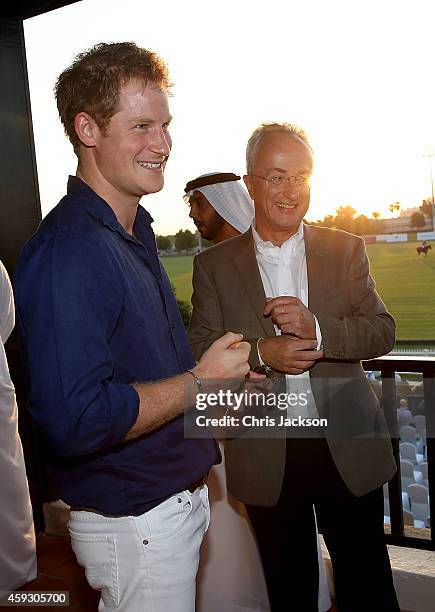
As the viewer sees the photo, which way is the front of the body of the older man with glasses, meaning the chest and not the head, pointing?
toward the camera

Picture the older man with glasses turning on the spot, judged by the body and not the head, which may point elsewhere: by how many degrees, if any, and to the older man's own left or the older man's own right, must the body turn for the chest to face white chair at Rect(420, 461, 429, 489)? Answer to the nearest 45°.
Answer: approximately 135° to the older man's own left

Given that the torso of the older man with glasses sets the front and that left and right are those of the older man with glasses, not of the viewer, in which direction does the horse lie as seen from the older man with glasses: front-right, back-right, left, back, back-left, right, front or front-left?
back-left

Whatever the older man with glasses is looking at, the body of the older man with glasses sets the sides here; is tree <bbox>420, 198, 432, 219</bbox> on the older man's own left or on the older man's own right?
on the older man's own left

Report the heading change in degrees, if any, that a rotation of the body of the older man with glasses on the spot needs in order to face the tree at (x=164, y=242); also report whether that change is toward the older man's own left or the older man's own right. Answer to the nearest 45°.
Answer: approximately 135° to the older man's own right

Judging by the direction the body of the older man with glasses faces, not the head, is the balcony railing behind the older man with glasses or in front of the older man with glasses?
behind

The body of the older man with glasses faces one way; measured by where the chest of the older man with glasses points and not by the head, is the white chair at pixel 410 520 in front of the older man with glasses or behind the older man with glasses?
behind

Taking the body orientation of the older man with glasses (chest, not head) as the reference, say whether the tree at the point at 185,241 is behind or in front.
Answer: behind
